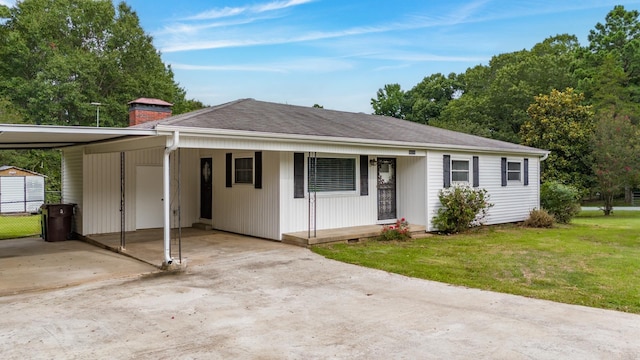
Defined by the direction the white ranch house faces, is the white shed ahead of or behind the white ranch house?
behind

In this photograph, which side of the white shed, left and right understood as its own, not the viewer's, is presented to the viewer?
front

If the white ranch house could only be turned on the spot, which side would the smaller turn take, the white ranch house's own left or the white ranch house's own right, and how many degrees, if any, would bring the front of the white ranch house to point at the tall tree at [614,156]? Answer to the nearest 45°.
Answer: approximately 90° to the white ranch house's own left

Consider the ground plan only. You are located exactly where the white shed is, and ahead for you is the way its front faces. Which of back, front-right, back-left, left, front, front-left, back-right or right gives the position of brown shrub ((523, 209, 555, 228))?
front-left

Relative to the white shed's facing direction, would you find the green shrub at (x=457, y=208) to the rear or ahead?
ahead

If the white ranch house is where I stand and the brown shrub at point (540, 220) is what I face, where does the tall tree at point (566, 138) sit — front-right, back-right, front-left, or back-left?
front-left

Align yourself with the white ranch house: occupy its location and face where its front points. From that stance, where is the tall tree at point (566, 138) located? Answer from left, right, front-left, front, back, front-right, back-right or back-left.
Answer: left

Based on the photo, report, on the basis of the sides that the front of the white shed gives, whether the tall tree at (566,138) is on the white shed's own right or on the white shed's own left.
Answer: on the white shed's own left

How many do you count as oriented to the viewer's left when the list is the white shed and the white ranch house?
0

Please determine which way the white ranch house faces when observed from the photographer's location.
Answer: facing the viewer and to the right of the viewer
